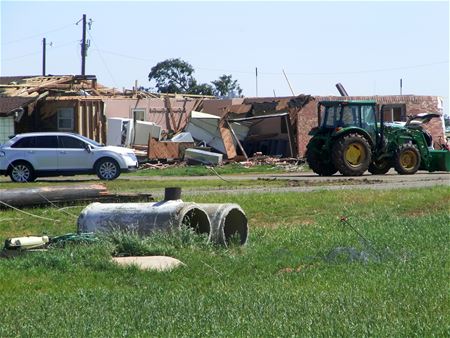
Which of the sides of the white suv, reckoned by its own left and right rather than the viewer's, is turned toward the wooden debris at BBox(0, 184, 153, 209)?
right

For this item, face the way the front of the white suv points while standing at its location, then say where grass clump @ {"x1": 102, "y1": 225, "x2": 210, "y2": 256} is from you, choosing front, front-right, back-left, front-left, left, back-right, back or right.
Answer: right

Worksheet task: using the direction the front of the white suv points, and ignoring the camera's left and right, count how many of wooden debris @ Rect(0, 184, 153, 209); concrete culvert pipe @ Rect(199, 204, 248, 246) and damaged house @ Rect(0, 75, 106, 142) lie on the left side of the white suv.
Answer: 1

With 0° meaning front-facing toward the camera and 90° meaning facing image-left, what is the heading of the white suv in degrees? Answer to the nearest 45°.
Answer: approximately 270°

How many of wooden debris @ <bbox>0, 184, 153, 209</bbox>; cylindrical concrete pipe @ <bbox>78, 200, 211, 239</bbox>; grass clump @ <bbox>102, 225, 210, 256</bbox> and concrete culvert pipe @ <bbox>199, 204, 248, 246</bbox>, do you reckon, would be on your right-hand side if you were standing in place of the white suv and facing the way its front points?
4

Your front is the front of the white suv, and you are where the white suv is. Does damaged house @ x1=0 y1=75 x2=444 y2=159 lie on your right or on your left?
on your left

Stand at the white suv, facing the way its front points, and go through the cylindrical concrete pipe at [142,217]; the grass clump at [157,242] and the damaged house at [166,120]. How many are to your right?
2

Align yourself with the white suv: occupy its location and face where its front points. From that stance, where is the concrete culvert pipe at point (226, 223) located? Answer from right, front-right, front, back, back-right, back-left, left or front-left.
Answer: right

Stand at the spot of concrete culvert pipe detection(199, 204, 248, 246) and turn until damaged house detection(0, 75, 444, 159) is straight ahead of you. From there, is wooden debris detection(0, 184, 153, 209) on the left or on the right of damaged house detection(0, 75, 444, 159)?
left

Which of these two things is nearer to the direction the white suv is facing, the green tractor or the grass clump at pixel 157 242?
the green tractor

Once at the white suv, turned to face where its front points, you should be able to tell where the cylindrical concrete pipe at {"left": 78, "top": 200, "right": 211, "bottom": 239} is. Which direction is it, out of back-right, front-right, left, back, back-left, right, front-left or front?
right

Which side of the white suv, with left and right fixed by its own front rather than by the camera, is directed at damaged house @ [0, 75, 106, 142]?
left

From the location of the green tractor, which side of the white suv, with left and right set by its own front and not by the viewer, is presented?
front
